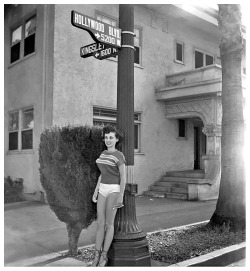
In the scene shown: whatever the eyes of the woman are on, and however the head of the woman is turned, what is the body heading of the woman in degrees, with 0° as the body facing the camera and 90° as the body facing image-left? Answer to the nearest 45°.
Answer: approximately 45°

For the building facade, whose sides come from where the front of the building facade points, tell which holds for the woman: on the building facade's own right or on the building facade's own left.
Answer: on the building facade's own right

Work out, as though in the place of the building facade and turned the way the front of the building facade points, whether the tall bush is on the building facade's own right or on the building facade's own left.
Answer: on the building facade's own right

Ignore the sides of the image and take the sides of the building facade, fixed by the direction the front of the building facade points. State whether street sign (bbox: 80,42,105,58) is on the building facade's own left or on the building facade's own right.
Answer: on the building facade's own right

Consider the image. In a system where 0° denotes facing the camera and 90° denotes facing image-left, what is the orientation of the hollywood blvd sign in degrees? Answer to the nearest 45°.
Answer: approximately 315°

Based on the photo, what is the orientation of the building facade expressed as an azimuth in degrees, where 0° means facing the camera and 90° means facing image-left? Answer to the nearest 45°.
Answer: approximately 315°

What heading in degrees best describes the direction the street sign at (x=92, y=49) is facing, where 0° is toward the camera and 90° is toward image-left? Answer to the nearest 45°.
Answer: approximately 45°
